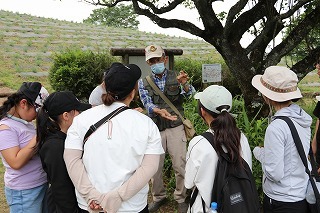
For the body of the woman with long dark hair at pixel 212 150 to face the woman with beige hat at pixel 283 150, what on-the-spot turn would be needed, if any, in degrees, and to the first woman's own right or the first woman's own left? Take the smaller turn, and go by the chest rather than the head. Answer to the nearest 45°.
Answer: approximately 90° to the first woman's own right

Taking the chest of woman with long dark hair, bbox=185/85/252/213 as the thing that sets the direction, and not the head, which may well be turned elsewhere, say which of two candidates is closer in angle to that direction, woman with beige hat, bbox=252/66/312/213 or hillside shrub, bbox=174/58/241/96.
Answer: the hillside shrub

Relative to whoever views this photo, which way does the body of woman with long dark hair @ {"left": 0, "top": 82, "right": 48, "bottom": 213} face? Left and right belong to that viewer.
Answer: facing to the right of the viewer

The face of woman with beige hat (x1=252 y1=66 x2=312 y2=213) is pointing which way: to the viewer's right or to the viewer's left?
to the viewer's left

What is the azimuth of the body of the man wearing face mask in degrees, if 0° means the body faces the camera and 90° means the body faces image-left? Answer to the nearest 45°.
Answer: approximately 0°

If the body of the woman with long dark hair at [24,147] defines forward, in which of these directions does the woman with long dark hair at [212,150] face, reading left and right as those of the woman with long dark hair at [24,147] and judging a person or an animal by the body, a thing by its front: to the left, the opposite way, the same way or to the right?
to the left

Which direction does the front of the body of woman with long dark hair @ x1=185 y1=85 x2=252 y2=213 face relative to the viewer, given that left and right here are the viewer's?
facing away from the viewer and to the left of the viewer

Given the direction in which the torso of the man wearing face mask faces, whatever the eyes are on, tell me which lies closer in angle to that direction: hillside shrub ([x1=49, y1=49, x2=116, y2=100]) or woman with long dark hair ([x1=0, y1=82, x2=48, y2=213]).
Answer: the woman with long dark hair

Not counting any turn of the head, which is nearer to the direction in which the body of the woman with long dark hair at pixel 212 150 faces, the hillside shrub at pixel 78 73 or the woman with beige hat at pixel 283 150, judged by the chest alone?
the hillside shrub
